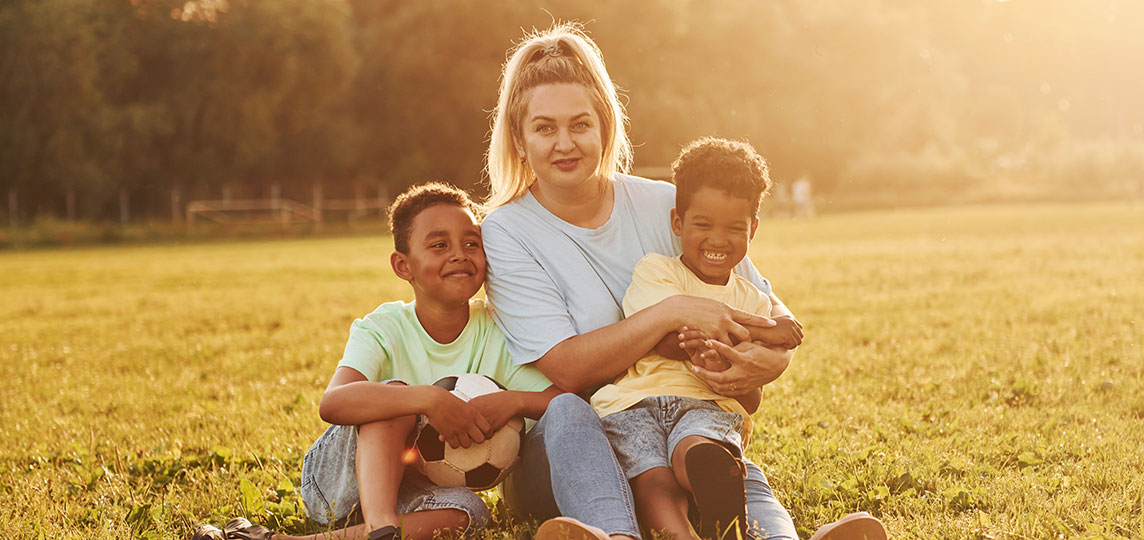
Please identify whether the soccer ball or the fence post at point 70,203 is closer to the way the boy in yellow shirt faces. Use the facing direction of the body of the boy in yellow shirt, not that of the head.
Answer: the soccer ball

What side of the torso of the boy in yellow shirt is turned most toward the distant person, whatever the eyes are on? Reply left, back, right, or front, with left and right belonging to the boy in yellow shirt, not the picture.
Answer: back

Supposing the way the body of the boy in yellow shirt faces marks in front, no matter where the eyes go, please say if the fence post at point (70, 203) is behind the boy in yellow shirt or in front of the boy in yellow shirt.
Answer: behind

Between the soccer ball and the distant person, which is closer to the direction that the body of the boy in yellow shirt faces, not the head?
the soccer ball

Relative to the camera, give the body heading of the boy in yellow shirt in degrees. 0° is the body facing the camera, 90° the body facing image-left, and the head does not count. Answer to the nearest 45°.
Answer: approximately 0°

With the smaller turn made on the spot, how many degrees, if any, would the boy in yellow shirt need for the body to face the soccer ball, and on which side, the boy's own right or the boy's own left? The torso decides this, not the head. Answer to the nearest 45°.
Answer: approximately 90° to the boy's own right
